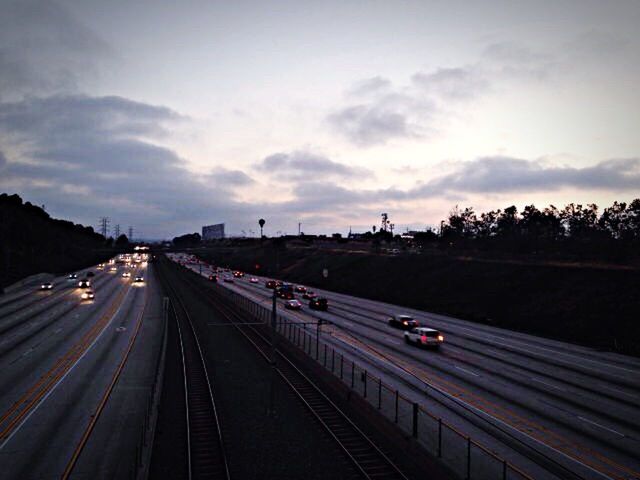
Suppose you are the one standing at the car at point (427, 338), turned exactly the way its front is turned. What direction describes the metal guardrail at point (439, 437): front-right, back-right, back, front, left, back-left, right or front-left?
back-left

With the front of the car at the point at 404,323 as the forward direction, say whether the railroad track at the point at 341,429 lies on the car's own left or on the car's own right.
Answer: on the car's own left

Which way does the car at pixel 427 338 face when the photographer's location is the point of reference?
facing away from the viewer and to the left of the viewer

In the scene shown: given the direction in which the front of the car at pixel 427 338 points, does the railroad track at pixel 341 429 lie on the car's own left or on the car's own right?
on the car's own left

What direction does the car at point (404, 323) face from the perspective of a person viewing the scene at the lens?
facing away from the viewer and to the left of the viewer

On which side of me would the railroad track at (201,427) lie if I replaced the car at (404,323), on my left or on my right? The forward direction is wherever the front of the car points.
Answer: on my left
